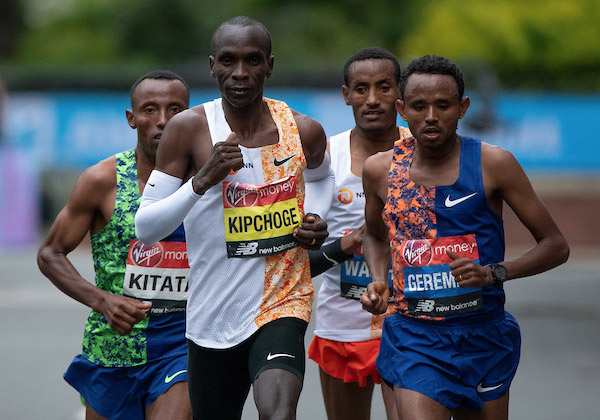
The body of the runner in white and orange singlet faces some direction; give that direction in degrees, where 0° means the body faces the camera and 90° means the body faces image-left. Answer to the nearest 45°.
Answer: approximately 0°
